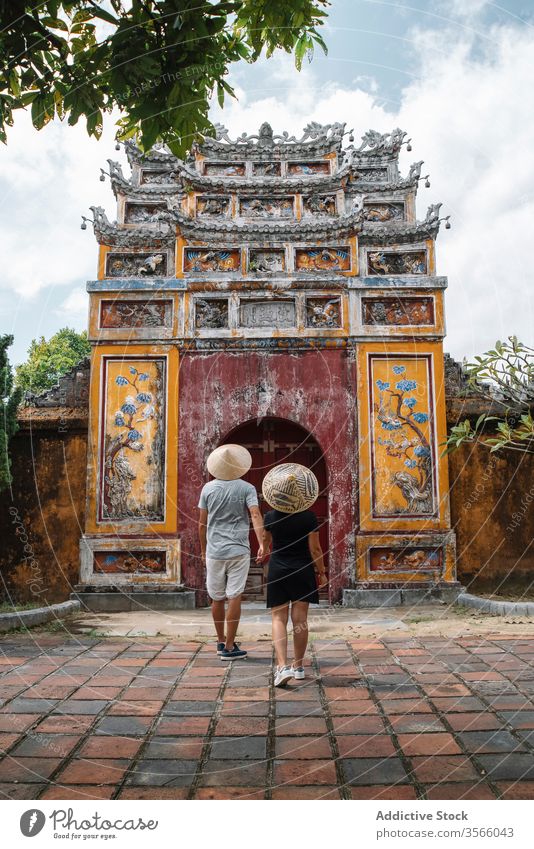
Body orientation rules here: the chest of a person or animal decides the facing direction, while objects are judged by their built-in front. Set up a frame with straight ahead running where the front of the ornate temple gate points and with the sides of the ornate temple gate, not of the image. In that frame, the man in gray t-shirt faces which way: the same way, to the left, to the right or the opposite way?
the opposite way

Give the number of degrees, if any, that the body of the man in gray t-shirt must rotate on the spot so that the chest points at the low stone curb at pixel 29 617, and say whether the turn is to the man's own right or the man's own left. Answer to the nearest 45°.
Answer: approximately 45° to the man's own left

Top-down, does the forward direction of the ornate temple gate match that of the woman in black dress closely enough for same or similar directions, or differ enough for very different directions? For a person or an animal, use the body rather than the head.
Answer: very different directions

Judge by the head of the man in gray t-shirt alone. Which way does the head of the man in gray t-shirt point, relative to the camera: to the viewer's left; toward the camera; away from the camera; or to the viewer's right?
away from the camera

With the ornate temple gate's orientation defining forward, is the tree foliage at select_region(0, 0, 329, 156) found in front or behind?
in front

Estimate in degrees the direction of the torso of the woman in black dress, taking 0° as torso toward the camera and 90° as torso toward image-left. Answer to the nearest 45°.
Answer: approximately 180°

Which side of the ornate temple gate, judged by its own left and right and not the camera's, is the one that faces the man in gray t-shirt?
front

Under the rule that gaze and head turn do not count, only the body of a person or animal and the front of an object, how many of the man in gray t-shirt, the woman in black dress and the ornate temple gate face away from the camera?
2

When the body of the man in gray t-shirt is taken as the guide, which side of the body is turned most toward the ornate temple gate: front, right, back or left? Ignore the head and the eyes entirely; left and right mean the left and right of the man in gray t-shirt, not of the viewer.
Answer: front

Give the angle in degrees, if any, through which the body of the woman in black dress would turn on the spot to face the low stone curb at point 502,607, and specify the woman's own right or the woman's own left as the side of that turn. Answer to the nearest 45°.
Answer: approximately 45° to the woman's own right

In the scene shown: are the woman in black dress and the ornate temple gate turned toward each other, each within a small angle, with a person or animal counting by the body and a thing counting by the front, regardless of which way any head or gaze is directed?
yes

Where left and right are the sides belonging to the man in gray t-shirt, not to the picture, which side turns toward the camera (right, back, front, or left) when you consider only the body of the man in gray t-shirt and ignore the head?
back
